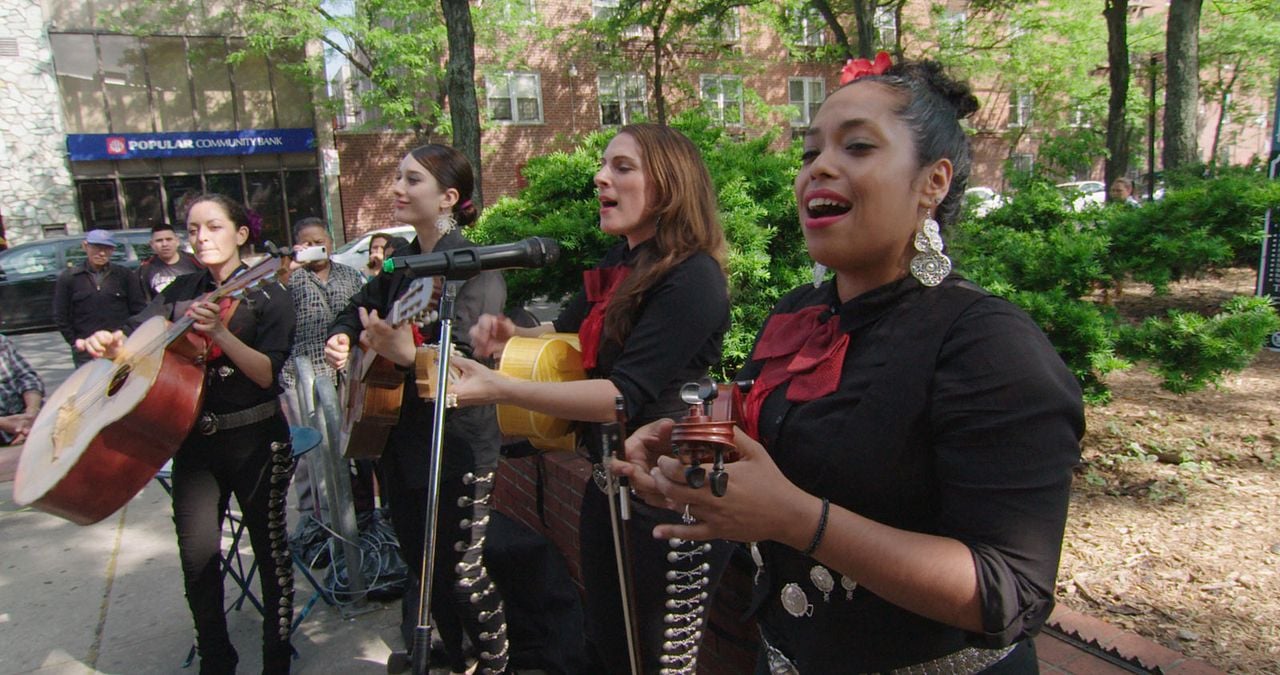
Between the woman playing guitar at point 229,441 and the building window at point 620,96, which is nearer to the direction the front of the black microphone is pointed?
the building window

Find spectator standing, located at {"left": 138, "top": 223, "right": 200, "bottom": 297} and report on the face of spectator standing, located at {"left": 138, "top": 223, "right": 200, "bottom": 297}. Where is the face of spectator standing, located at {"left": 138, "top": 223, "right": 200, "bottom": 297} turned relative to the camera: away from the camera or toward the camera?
toward the camera

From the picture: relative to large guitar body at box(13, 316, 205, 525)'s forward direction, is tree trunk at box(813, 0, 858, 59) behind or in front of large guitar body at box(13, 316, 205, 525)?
behind

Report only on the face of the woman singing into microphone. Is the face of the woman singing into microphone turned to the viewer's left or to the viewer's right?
to the viewer's left

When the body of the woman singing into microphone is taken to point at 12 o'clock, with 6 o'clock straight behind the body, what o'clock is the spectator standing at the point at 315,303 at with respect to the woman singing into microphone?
The spectator standing is roughly at 2 o'clock from the woman singing into microphone.

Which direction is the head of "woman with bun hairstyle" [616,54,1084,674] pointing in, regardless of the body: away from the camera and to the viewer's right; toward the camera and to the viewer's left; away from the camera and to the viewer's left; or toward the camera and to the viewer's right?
toward the camera and to the viewer's left

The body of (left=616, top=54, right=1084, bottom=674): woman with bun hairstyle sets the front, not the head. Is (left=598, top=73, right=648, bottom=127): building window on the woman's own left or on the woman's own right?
on the woman's own right

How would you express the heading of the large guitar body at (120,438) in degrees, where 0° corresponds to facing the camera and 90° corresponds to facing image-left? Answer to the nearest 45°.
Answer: approximately 45°

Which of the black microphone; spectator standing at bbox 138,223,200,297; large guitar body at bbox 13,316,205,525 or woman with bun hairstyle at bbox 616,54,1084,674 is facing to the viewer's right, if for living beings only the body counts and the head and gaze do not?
the black microphone

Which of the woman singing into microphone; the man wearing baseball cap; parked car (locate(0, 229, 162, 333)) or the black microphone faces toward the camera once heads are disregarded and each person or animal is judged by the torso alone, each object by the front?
the man wearing baseball cap

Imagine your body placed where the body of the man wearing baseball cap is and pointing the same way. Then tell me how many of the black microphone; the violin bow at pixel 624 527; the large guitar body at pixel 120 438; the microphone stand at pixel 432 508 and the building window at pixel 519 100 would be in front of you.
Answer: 4

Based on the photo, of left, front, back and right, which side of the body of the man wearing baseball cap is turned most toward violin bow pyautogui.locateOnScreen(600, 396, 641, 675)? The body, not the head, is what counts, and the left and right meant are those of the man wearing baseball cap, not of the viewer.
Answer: front

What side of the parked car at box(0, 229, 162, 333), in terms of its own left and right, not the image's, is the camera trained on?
left

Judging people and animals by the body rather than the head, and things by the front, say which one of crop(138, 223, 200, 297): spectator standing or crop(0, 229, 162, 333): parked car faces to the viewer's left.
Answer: the parked car

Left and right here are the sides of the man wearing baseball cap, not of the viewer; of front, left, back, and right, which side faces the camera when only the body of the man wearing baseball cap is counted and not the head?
front

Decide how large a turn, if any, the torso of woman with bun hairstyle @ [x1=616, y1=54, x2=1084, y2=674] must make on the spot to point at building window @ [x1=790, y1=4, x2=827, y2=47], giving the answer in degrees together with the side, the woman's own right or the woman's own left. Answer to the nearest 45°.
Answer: approximately 135° to the woman's own right

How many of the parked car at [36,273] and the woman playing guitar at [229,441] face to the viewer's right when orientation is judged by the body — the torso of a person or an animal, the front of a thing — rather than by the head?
0

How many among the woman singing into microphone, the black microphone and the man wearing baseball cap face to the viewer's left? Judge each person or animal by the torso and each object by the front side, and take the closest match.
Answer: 1

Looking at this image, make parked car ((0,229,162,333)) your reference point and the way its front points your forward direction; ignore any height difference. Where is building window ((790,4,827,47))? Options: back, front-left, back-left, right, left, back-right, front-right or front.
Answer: back

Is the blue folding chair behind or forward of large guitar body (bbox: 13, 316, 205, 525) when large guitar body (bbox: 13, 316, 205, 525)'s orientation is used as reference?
behind

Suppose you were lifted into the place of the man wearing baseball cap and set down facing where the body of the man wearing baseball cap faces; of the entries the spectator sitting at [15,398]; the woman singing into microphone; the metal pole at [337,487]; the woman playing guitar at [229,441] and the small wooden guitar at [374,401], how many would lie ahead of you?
5
